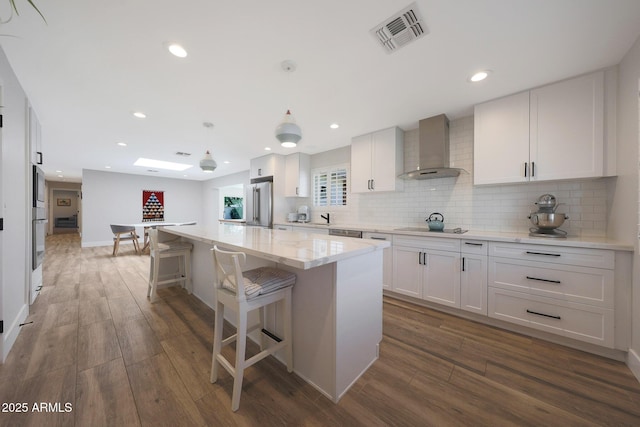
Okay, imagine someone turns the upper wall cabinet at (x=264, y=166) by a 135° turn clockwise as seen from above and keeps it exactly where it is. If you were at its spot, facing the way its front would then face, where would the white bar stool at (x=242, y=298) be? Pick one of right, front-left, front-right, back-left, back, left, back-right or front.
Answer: back

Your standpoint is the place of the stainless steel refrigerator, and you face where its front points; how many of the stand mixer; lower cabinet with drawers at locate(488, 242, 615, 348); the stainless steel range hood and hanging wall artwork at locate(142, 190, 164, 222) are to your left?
3

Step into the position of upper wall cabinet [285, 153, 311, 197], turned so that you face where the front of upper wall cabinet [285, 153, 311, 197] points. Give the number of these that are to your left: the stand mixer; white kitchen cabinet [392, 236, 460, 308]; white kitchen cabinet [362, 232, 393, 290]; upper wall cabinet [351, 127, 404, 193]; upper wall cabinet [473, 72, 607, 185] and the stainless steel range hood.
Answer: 6

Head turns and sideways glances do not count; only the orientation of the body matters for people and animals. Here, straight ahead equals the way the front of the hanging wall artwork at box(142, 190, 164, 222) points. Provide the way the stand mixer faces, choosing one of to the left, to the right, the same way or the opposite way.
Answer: to the right

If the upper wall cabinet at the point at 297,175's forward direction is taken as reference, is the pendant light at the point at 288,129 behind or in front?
in front

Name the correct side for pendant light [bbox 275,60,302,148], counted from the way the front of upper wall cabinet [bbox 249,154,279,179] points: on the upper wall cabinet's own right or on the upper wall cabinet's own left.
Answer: on the upper wall cabinet's own left

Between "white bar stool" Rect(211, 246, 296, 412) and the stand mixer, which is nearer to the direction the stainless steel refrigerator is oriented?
the white bar stool

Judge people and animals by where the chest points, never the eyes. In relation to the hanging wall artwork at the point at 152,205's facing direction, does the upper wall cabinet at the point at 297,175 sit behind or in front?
in front

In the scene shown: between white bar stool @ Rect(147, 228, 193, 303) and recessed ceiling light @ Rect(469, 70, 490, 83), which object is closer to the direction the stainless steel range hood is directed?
the white bar stool

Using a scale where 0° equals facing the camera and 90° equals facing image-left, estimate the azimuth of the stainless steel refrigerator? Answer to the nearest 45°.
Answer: approximately 45°

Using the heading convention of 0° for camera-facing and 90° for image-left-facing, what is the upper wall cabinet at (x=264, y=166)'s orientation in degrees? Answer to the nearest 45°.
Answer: approximately 45°
